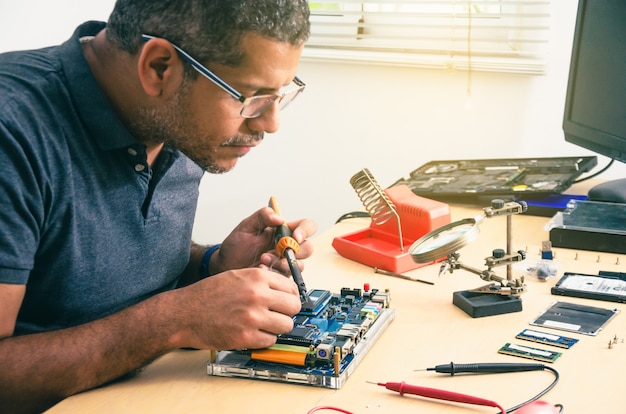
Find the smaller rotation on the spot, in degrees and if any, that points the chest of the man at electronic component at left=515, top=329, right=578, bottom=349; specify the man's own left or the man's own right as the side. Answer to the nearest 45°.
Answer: approximately 45° to the man's own left

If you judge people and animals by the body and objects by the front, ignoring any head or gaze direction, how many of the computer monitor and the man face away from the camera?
0

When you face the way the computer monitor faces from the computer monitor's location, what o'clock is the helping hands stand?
The helping hands stand is roughly at 11 o'clock from the computer monitor.

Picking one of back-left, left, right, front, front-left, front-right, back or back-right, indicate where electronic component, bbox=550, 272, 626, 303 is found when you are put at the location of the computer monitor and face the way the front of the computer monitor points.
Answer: front-left

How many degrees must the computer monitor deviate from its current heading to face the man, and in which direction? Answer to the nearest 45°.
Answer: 0° — it already faces them

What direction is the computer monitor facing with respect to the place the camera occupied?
facing the viewer and to the left of the viewer

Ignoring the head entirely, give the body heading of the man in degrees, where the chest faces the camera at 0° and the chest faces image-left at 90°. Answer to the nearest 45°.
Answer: approximately 315°

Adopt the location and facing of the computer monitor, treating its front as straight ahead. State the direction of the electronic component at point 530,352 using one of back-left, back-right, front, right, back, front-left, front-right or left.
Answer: front-left

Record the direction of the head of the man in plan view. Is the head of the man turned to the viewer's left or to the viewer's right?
to the viewer's right

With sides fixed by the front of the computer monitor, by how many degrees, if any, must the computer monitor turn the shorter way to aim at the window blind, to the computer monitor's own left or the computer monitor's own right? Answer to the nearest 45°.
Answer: approximately 90° to the computer monitor's own right

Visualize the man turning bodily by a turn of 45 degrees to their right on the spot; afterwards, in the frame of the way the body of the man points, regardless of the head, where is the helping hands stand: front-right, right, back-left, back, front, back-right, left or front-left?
left
